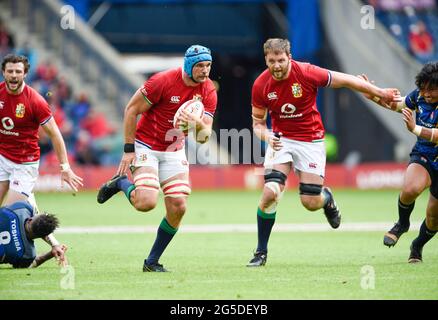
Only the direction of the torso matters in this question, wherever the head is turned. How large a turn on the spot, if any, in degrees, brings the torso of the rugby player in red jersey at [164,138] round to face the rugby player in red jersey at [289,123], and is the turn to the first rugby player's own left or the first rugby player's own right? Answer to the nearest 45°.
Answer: approximately 45° to the first rugby player's own left

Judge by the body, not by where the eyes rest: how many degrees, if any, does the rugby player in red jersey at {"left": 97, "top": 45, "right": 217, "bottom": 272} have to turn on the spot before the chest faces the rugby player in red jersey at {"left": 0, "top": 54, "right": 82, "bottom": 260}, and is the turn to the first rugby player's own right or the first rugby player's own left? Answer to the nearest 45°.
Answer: approximately 135° to the first rugby player's own right

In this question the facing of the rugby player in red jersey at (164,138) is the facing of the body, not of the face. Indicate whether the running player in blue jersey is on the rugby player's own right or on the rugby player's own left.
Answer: on the rugby player's own left

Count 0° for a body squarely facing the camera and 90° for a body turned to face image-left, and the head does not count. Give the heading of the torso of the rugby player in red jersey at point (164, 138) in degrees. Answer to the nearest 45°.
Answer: approximately 315°
